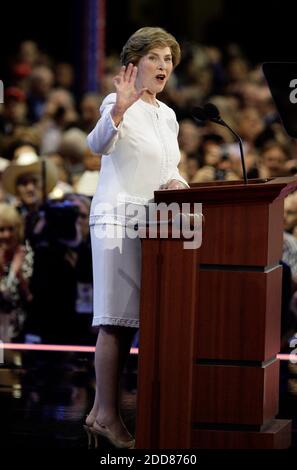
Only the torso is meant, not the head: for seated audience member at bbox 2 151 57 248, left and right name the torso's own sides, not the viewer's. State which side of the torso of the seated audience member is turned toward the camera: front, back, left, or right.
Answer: front

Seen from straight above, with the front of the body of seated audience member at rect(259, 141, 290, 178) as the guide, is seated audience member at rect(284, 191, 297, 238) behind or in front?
in front

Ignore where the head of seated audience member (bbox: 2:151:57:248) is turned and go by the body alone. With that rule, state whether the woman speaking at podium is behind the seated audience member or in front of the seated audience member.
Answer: in front

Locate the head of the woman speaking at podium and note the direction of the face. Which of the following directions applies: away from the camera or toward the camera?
toward the camera

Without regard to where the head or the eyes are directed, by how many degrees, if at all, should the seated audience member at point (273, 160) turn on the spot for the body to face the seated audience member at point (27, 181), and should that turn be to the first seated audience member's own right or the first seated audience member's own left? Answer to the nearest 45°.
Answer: approximately 45° to the first seated audience member's own right

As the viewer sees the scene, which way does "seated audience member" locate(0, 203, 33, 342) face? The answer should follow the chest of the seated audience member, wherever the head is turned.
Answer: toward the camera

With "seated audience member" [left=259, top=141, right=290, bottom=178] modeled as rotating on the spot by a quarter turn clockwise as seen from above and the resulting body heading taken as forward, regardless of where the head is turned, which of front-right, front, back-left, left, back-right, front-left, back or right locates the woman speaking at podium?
left

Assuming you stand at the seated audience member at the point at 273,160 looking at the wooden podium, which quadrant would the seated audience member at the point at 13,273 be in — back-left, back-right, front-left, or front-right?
front-right

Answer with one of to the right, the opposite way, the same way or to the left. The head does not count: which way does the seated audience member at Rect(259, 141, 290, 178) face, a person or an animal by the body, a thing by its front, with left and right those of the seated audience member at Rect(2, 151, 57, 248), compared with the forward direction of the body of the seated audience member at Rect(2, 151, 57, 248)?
the same way

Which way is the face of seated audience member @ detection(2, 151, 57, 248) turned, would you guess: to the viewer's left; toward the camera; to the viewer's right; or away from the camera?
toward the camera

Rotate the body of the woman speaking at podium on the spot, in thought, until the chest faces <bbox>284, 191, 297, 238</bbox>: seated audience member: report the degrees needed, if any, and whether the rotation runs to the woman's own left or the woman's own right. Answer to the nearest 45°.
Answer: approximately 135° to the woman's own left
